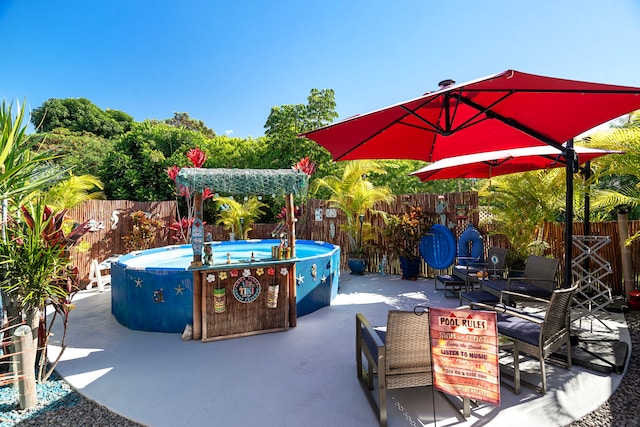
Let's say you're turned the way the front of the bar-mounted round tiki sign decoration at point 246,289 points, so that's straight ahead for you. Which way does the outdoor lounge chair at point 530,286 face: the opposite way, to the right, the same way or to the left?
to the right

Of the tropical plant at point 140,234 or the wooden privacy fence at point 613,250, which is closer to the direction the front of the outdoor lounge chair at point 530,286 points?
the tropical plant

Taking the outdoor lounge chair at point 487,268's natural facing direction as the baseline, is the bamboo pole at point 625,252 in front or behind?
behind

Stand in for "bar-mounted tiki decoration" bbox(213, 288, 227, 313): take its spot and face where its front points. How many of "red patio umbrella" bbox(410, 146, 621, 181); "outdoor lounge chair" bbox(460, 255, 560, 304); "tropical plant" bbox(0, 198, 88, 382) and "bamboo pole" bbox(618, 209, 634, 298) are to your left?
3

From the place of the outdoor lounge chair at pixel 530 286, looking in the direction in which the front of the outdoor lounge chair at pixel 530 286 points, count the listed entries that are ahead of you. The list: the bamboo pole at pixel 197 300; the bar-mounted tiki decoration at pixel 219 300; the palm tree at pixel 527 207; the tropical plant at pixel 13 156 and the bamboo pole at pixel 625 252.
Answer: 3

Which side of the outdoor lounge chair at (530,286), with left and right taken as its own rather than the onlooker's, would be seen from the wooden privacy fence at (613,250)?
back

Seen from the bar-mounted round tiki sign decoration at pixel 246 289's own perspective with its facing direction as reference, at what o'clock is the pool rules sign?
The pool rules sign is roughly at 11 o'clock from the bar-mounted round tiki sign decoration.

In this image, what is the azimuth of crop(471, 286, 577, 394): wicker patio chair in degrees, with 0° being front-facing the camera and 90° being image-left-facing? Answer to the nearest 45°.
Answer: approximately 135°

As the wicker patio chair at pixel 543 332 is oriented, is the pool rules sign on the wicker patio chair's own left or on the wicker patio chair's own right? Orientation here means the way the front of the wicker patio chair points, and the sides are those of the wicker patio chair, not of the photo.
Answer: on the wicker patio chair's own left
